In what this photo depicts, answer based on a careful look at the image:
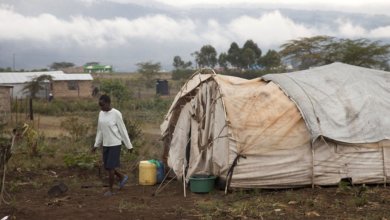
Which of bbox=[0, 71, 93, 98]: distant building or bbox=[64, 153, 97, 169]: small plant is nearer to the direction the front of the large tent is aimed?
the small plant

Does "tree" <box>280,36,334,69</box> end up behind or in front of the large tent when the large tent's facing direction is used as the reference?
behind

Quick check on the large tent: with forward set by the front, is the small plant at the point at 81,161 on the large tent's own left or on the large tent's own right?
on the large tent's own right

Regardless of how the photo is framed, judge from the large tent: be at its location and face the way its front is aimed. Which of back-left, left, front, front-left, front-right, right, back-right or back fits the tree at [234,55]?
back-right

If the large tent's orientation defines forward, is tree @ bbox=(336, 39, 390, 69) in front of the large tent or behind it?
behind

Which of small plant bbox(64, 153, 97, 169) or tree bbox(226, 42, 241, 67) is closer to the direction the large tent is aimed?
the small plant

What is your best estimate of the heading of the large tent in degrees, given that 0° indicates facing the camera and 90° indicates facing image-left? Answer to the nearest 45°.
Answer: approximately 45°

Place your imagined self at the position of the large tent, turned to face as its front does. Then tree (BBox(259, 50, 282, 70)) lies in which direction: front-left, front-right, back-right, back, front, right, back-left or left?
back-right

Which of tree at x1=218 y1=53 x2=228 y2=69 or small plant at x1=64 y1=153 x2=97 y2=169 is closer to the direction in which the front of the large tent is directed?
the small plant

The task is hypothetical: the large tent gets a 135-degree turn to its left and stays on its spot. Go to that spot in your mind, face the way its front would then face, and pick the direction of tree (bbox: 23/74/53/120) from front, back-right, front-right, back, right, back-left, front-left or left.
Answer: back-left

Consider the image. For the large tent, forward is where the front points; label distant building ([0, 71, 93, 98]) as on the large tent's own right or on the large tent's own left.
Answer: on the large tent's own right

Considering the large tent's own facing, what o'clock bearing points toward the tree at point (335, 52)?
The tree is roughly at 5 o'clock from the large tent.
